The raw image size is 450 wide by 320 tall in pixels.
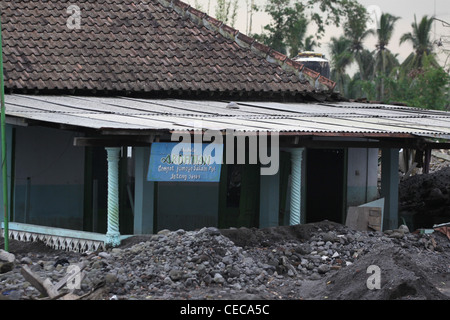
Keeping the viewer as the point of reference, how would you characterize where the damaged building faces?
facing the viewer

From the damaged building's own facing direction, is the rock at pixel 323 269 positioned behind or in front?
in front

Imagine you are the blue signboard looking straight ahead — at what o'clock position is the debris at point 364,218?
The debris is roughly at 8 o'clock from the blue signboard.

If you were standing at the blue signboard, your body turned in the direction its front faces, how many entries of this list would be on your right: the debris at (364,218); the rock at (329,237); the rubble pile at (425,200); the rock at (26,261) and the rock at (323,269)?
1

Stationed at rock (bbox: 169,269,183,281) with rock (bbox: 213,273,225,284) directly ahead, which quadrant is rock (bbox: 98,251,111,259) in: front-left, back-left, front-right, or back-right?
back-left

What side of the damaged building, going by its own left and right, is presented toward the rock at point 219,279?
front

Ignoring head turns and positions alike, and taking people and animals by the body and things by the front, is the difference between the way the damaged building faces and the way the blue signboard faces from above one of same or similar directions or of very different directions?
same or similar directions

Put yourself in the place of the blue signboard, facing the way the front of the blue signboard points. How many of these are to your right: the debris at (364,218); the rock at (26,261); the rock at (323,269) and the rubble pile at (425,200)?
1

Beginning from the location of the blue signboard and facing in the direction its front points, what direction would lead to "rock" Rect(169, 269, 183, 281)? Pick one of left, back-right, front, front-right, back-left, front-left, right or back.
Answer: front

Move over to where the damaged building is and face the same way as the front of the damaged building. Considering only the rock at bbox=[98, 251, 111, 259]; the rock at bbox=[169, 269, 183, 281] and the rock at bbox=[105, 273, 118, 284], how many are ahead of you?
3

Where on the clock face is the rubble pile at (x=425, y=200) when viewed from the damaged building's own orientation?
The rubble pile is roughly at 8 o'clock from the damaged building.

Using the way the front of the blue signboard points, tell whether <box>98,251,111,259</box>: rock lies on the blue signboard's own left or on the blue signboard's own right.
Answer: on the blue signboard's own right

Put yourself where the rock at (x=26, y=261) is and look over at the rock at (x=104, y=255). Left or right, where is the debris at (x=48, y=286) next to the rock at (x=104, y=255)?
right

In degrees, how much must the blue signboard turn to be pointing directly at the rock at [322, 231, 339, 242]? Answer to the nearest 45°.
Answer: approximately 90° to its left
